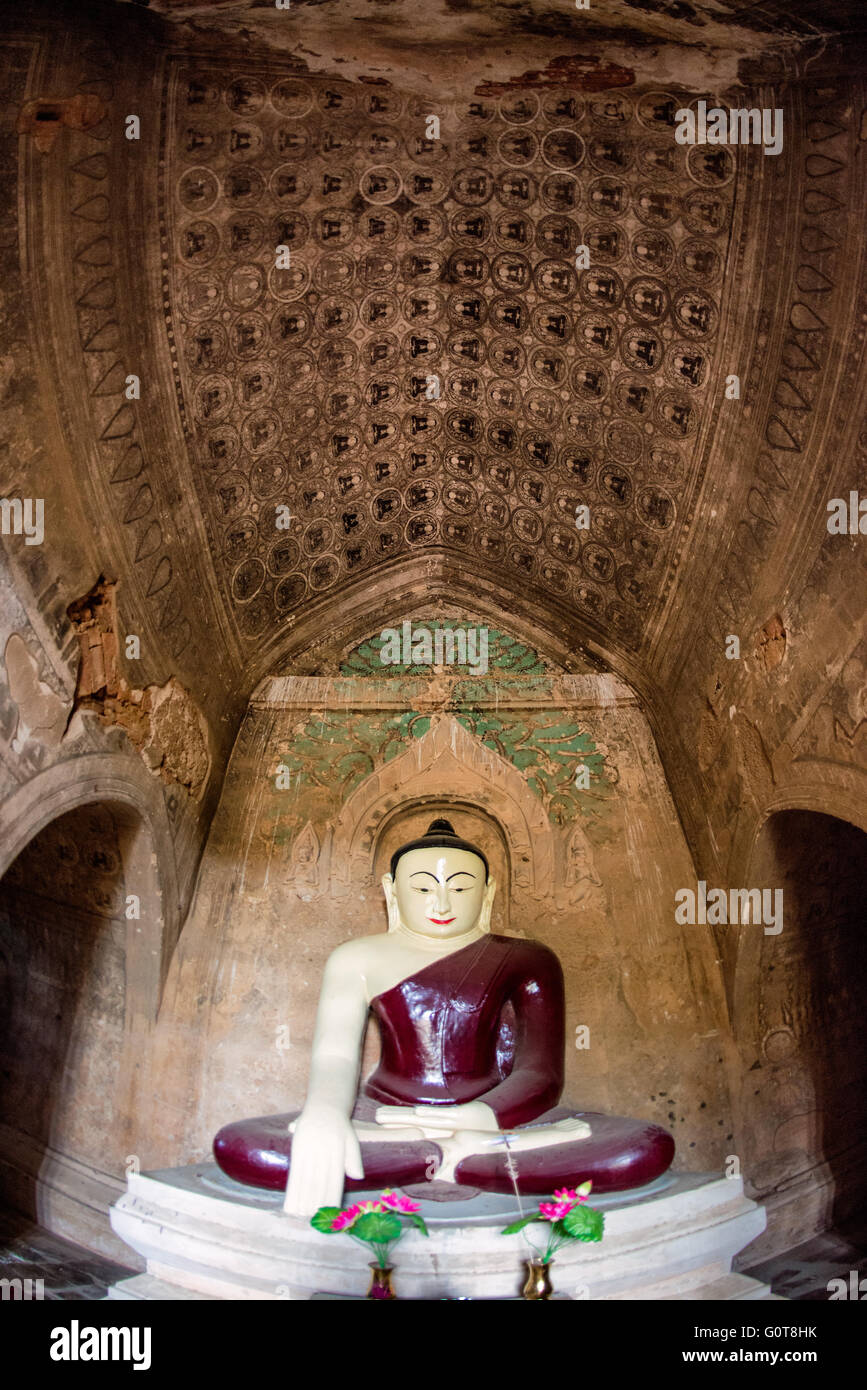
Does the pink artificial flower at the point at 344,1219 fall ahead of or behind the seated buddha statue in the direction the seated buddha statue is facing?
ahead

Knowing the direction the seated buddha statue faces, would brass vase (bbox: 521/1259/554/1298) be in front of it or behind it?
in front

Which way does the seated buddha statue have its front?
toward the camera

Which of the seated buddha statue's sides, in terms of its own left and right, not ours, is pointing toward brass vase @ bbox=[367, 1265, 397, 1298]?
front

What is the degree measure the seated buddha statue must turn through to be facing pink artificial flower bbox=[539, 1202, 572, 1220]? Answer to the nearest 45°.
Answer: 0° — it already faces it

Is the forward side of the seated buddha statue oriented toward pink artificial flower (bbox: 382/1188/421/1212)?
yes
